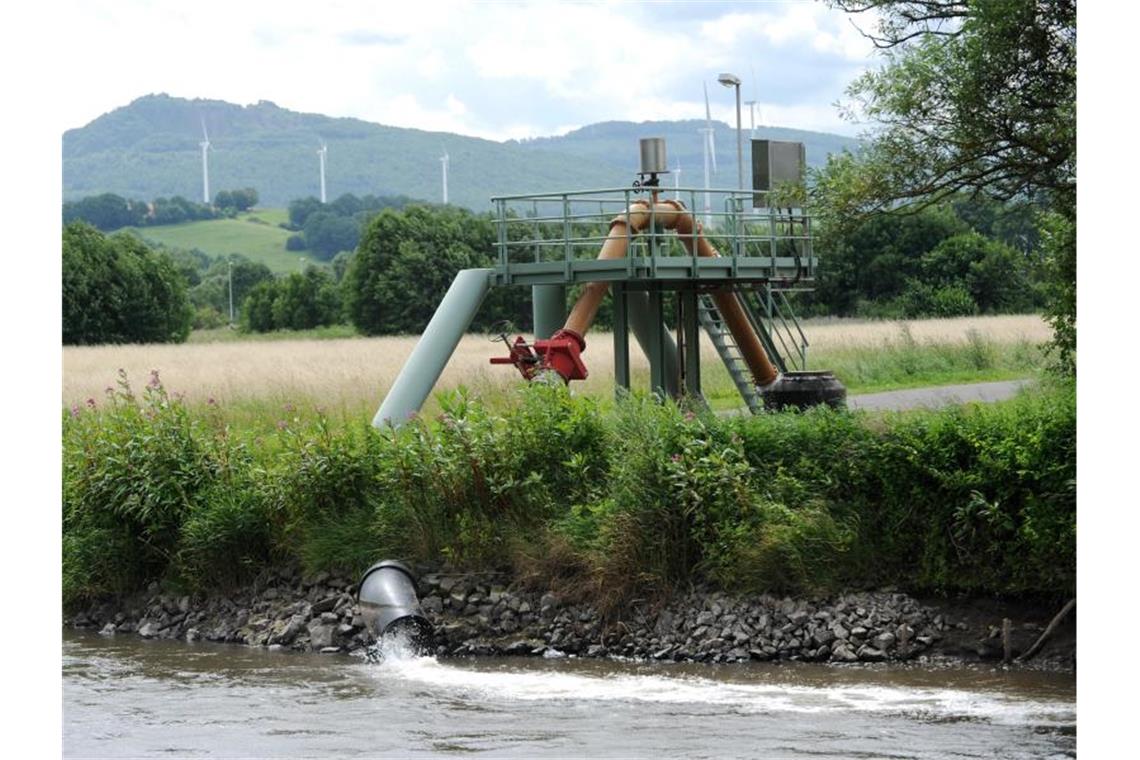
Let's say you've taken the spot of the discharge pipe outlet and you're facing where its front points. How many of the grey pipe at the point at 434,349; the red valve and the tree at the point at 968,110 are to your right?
0

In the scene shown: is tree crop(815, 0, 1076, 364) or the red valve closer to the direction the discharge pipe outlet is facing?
the tree

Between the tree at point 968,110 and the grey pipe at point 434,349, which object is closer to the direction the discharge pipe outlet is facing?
the tree

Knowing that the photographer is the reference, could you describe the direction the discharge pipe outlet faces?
facing the viewer and to the right of the viewer

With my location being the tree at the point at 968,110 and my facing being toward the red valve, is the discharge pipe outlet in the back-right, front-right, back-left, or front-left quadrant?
front-left

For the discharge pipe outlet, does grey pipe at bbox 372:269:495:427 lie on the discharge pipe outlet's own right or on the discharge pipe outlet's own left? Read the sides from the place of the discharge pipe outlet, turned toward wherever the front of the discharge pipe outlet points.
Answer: on the discharge pipe outlet's own left

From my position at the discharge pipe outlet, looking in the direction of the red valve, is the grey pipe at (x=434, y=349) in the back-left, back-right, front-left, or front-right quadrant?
front-left

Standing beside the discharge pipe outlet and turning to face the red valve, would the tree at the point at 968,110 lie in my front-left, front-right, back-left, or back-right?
front-right

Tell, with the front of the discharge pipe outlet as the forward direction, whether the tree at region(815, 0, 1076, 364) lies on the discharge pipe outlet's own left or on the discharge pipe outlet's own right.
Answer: on the discharge pipe outlet's own left
